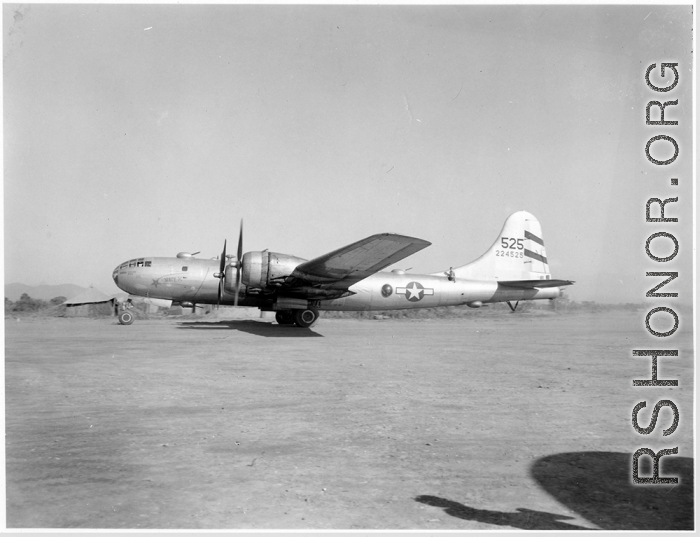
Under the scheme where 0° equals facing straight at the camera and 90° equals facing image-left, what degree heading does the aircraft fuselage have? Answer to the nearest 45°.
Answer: approximately 90°
